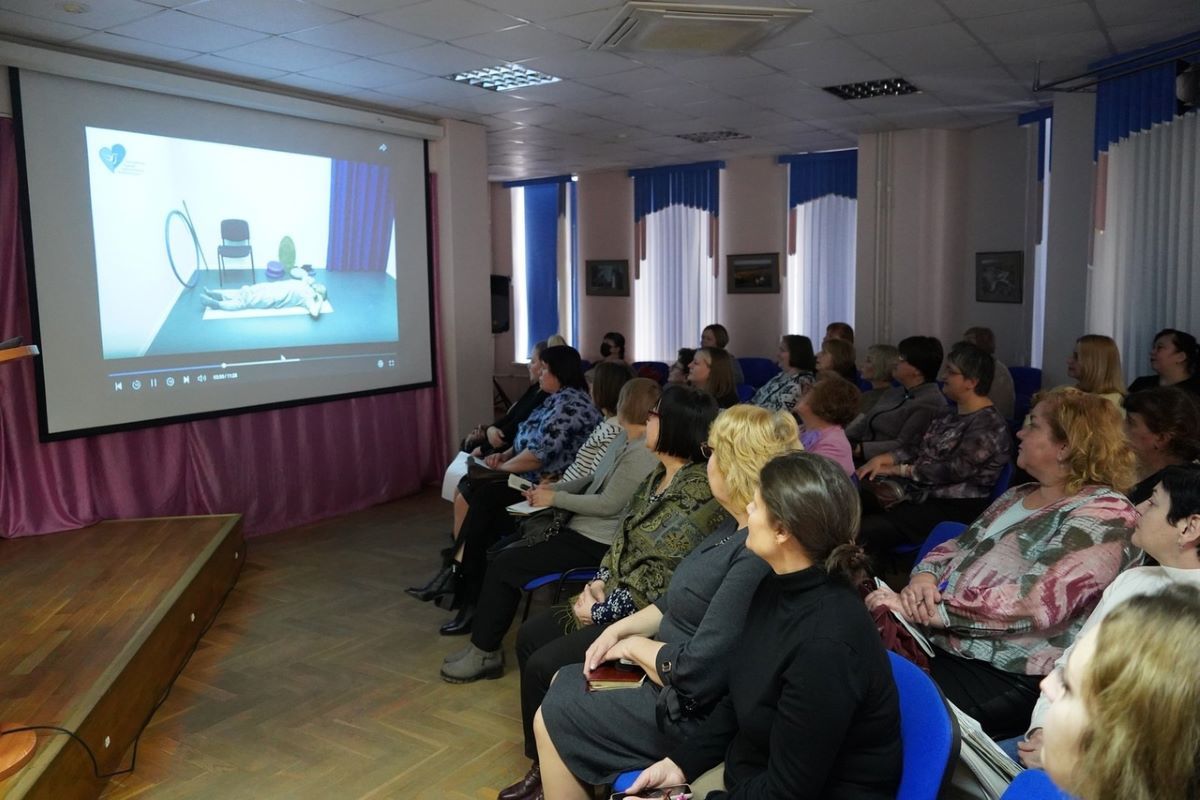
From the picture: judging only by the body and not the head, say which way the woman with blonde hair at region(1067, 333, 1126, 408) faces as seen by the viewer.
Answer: to the viewer's left

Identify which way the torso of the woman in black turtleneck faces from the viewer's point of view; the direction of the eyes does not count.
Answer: to the viewer's left

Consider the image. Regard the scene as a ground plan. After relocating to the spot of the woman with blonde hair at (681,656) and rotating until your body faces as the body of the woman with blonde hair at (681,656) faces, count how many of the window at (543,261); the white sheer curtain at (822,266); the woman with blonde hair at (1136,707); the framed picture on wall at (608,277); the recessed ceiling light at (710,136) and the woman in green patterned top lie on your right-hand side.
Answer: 5

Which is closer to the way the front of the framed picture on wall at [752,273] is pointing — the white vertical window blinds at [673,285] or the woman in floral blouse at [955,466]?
the woman in floral blouse

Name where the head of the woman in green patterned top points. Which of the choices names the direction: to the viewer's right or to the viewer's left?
to the viewer's left

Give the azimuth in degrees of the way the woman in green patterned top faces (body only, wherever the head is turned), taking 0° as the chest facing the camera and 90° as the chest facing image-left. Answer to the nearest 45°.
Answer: approximately 90°

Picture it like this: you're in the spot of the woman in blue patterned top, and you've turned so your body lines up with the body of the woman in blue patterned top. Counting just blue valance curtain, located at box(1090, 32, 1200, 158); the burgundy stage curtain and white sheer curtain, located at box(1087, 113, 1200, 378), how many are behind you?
2

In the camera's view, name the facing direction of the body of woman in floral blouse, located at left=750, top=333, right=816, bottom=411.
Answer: to the viewer's left

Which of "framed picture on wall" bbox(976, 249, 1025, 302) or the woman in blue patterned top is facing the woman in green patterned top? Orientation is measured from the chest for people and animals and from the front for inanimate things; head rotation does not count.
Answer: the framed picture on wall
